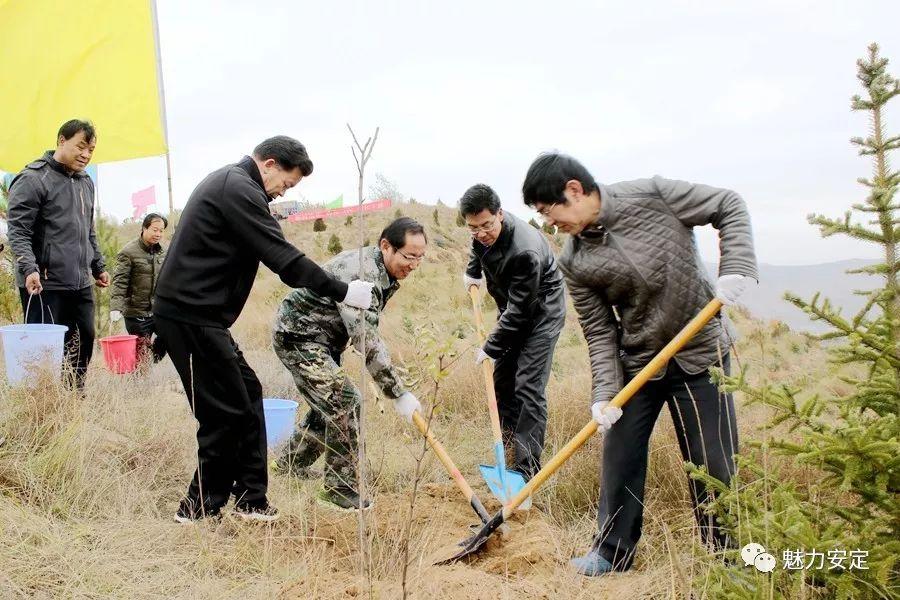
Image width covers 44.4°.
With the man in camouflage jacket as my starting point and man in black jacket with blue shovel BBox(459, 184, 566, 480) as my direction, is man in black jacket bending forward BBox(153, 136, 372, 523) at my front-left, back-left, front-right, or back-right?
back-right

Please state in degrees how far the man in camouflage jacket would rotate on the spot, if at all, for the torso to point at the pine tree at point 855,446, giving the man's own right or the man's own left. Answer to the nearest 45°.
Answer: approximately 45° to the man's own right

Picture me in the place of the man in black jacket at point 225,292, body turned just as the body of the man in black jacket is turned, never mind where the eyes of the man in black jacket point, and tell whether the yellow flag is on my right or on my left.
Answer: on my left

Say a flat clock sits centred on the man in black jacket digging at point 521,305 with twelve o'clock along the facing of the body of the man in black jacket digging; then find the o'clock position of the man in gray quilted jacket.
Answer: The man in gray quilted jacket is roughly at 10 o'clock from the man in black jacket digging.

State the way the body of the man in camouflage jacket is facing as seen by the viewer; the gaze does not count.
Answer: to the viewer's right

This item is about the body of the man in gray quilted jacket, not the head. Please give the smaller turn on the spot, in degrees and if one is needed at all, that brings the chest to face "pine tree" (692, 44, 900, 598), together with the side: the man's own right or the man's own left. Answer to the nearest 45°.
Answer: approximately 90° to the man's own left

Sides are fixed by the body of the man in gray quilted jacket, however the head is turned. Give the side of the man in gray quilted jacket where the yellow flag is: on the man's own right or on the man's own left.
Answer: on the man's own right

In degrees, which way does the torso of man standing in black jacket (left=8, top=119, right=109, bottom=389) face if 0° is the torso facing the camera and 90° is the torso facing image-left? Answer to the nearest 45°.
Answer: approximately 315°

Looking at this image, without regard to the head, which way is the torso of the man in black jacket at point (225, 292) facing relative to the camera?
to the viewer's right
